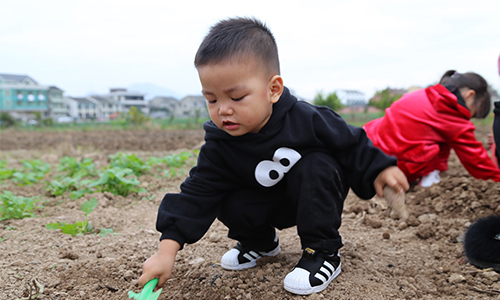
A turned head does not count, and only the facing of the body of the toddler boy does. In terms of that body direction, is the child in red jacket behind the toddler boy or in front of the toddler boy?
behind

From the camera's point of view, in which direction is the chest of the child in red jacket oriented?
to the viewer's right

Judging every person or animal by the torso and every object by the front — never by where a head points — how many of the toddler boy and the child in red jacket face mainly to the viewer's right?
1

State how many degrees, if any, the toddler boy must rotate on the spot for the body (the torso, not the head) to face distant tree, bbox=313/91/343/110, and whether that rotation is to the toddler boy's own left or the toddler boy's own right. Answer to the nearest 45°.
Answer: approximately 135° to the toddler boy's own right

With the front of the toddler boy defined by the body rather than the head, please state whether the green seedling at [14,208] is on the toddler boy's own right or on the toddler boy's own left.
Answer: on the toddler boy's own right

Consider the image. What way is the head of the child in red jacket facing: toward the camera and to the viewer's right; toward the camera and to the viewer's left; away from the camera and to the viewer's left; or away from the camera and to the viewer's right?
away from the camera and to the viewer's right

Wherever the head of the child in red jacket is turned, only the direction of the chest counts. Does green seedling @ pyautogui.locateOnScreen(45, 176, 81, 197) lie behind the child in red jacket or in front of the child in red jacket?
behind

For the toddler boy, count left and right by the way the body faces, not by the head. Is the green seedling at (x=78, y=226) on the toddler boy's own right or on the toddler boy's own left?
on the toddler boy's own right

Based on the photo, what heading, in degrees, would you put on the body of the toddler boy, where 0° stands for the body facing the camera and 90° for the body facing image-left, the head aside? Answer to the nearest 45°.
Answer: approximately 45°

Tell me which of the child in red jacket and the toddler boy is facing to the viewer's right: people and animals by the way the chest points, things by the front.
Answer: the child in red jacket

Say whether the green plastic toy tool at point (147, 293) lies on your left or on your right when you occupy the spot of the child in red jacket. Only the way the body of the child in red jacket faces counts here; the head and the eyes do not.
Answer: on your right
